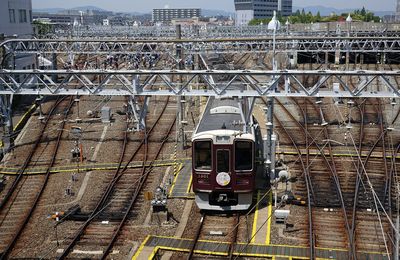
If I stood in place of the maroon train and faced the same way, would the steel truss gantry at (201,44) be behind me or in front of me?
behind

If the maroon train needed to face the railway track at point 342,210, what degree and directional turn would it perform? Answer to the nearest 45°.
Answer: approximately 90° to its left

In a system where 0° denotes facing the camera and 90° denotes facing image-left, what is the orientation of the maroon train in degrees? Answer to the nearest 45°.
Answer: approximately 0°

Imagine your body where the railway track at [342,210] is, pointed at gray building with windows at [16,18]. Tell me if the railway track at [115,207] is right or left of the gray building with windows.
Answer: left

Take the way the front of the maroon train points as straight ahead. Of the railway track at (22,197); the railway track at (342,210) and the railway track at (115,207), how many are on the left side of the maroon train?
1

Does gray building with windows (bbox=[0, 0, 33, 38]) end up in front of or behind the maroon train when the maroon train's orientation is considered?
behind

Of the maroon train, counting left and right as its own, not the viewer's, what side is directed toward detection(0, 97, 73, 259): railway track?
right
